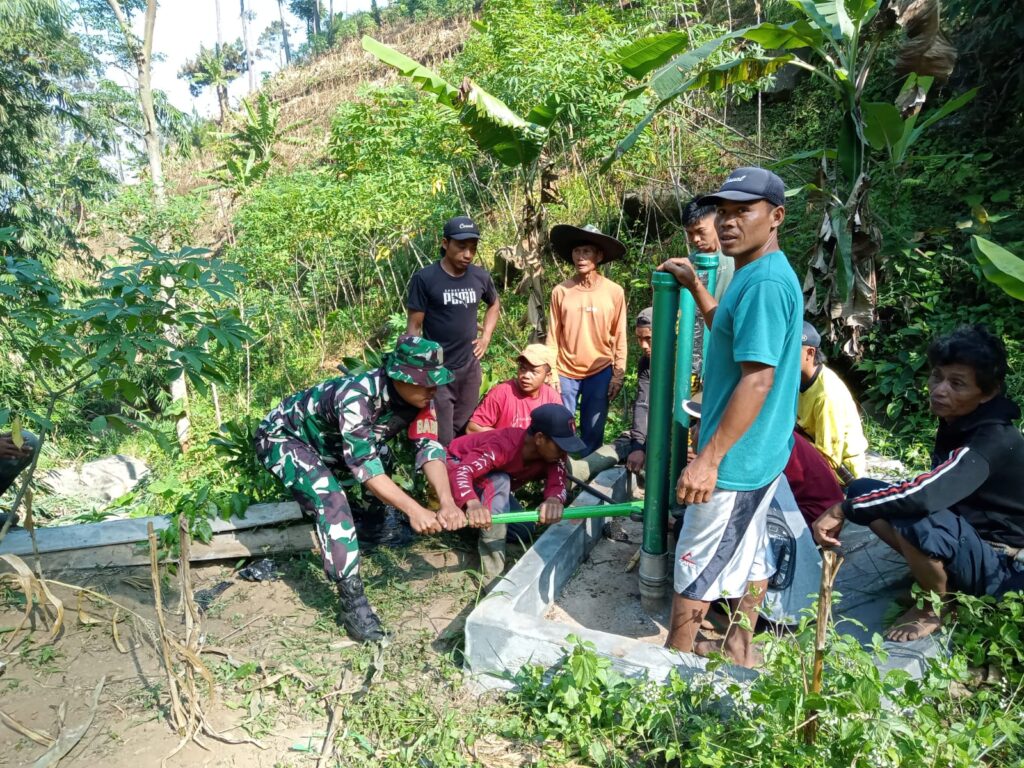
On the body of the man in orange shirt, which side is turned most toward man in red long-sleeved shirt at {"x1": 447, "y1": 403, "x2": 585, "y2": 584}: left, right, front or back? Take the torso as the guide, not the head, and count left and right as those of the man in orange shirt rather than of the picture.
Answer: front

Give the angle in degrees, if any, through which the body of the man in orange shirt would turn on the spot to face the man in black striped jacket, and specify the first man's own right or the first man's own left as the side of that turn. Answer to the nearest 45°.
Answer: approximately 45° to the first man's own left

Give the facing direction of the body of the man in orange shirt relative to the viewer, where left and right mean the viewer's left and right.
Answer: facing the viewer

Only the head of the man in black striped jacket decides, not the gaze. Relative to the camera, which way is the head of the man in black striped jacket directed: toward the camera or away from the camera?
toward the camera

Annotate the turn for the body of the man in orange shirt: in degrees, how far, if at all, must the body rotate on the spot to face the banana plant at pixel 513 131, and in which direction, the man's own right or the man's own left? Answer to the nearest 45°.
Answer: approximately 180°

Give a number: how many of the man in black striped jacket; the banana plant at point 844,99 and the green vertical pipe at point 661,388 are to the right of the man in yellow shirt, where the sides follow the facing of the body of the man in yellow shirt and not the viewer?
1

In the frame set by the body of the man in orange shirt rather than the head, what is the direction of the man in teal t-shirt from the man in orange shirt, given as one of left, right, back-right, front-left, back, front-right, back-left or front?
front

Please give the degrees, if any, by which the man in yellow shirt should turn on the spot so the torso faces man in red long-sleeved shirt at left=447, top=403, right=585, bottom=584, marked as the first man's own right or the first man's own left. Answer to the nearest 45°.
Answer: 0° — they already face them

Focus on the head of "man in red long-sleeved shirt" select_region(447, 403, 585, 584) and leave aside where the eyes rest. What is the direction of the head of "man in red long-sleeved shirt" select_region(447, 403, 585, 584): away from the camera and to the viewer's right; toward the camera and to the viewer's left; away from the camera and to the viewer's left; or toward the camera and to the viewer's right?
toward the camera and to the viewer's right
